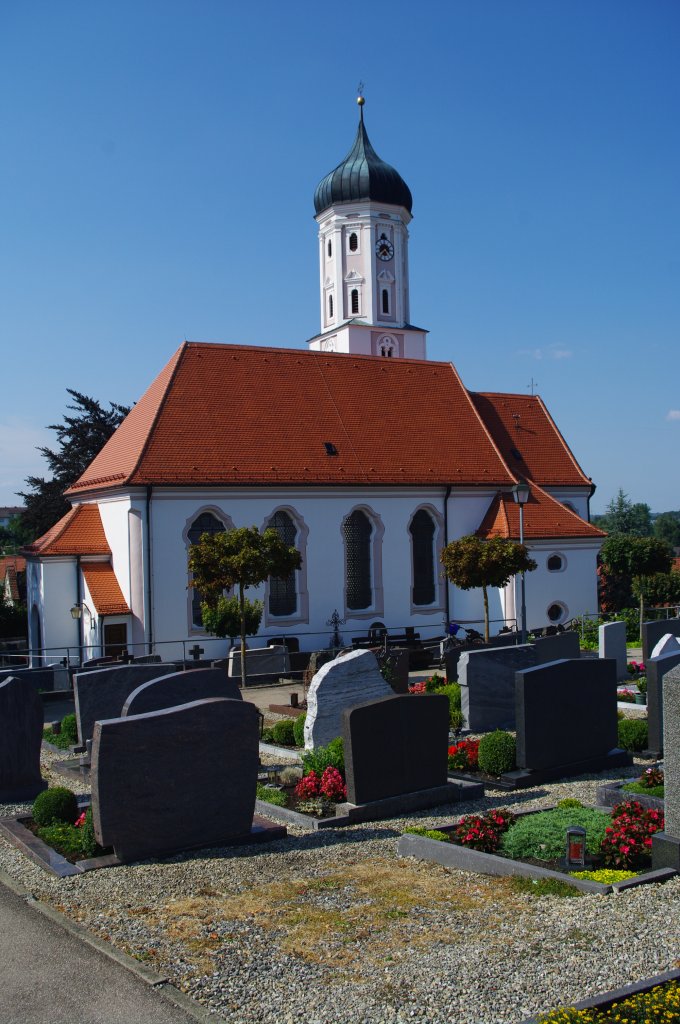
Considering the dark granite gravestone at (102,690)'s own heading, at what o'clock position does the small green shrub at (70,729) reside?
The small green shrub is roughly at 1 o'clock from the dark granite gravestone.

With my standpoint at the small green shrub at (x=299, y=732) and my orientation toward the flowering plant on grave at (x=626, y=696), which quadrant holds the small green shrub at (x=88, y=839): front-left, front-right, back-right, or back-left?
back-right

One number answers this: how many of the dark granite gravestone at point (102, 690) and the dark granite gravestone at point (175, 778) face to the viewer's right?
0

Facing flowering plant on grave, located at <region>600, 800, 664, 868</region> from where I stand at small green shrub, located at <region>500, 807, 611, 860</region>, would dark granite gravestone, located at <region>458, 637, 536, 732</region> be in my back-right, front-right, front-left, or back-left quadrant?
back-left

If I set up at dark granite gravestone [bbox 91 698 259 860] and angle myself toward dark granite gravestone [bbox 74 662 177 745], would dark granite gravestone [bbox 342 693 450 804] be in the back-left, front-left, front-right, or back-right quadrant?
front-right

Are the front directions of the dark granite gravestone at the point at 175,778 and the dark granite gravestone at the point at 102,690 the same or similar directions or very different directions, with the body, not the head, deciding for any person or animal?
same or similar directions
